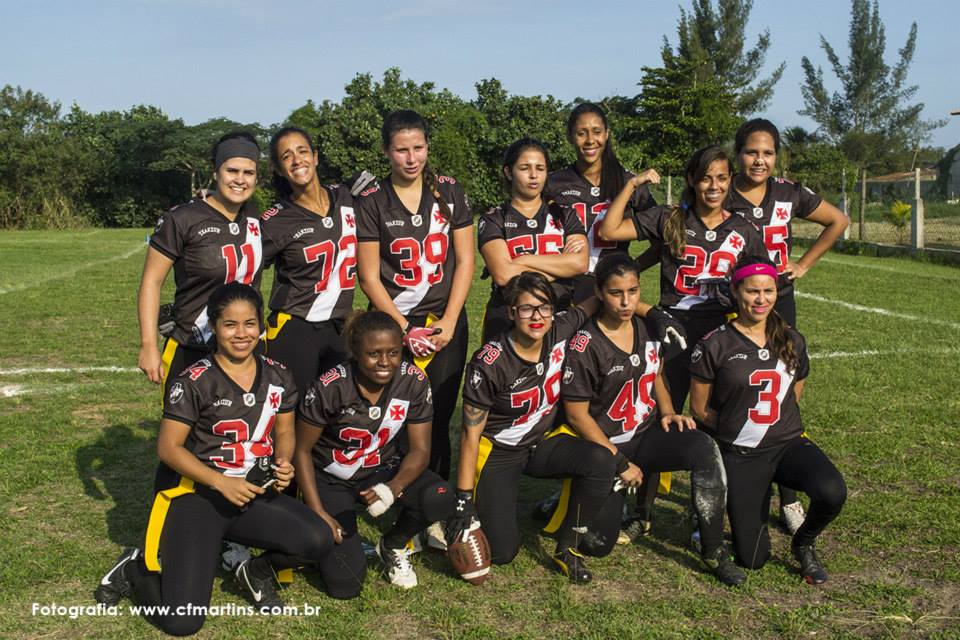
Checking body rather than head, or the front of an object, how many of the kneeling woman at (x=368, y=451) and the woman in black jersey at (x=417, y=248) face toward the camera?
2

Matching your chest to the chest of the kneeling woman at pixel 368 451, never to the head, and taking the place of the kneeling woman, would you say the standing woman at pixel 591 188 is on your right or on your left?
on your left

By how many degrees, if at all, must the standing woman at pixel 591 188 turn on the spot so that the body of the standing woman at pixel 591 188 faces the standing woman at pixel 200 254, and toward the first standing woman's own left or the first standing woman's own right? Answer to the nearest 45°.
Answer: approximately 45° to the first standing woman's own right

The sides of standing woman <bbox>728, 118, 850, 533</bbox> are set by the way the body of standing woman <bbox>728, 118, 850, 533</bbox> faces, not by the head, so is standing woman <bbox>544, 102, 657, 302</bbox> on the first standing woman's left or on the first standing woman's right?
on the first standing woman's right

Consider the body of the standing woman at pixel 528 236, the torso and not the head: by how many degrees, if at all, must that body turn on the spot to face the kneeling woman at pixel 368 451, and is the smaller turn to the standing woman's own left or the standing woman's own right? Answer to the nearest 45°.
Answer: approximately 45° to the standing woman's own right

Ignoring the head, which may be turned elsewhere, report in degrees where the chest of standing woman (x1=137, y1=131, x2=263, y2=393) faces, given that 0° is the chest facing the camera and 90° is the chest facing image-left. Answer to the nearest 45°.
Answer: approximately 315°

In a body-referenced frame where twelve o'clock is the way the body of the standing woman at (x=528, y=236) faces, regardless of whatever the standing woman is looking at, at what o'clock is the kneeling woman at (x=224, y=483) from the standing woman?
The kneeling woman is roughly at 2 o'clock from the standing woman.

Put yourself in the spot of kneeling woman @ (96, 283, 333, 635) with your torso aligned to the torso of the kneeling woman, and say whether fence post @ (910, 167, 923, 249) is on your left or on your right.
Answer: on your left
